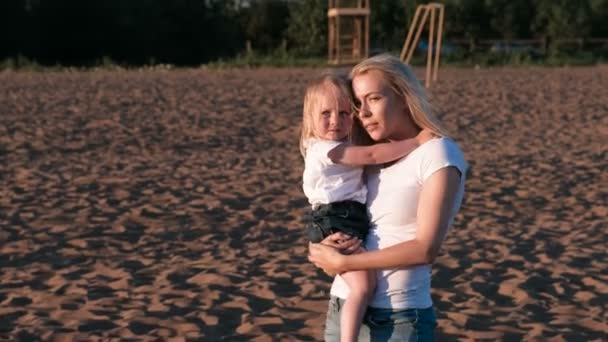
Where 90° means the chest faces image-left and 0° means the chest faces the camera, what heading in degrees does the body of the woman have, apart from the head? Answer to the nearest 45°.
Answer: approximately 45°

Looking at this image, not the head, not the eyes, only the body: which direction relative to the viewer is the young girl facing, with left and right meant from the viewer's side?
facing to the right of the viewer
